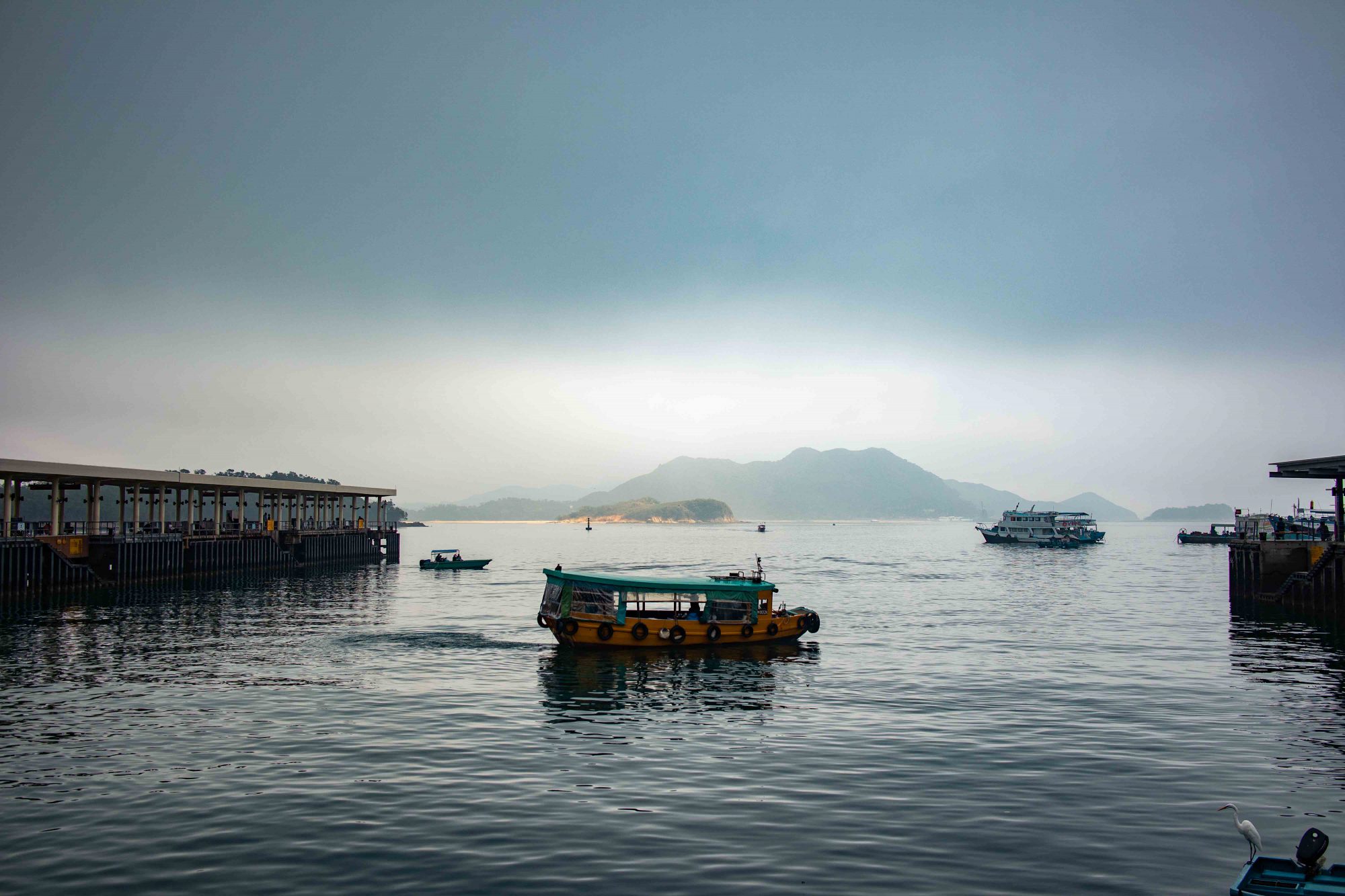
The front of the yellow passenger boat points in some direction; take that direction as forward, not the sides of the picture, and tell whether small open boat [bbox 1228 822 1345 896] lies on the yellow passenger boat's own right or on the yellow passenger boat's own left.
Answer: on the yellow passenger boat's own right

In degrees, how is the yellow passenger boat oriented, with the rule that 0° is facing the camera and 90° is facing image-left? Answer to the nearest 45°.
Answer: approximately 270°

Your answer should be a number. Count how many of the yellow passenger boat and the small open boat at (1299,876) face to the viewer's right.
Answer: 1
